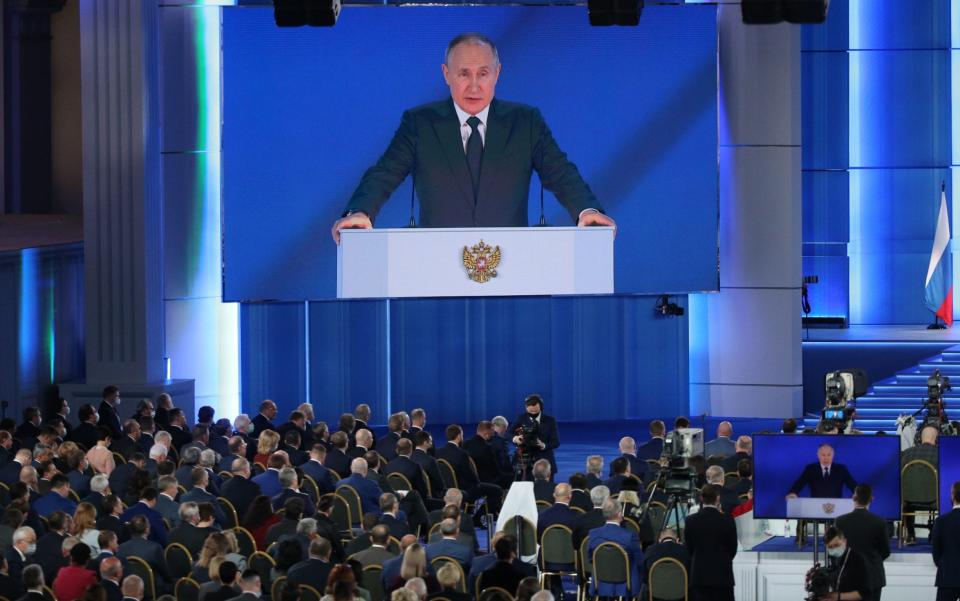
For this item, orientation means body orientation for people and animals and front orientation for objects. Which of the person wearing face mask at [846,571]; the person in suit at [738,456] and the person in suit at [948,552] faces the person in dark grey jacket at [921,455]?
the person in suit at [948,552]

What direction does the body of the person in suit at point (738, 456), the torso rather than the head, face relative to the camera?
away from the camera

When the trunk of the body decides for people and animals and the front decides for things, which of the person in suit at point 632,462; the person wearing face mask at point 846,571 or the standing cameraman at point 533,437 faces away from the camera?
the person in suit

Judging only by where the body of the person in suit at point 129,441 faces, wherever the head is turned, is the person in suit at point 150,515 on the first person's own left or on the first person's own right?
on the first person's own right

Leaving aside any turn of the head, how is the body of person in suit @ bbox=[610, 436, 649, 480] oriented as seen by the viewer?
away from the camera

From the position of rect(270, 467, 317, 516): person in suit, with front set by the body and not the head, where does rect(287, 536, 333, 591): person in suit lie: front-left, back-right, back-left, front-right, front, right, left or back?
back-right

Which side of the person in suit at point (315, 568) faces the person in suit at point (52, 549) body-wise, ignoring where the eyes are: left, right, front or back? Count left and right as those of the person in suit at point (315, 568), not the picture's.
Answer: left

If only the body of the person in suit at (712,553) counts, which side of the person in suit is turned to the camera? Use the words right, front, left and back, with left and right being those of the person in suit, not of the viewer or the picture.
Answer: back

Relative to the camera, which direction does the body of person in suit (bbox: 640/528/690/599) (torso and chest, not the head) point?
away from the camera

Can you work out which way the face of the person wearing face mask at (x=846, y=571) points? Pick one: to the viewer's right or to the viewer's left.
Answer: to the viewer's left

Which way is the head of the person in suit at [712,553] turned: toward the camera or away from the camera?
away from the camera

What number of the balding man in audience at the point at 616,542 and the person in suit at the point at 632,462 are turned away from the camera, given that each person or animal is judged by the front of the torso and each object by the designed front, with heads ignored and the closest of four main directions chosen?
2

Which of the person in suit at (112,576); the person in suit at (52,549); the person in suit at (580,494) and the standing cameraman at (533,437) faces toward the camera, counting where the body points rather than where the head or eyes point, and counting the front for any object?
the standing cameraman

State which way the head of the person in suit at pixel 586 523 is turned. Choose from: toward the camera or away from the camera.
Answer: away from the camera
